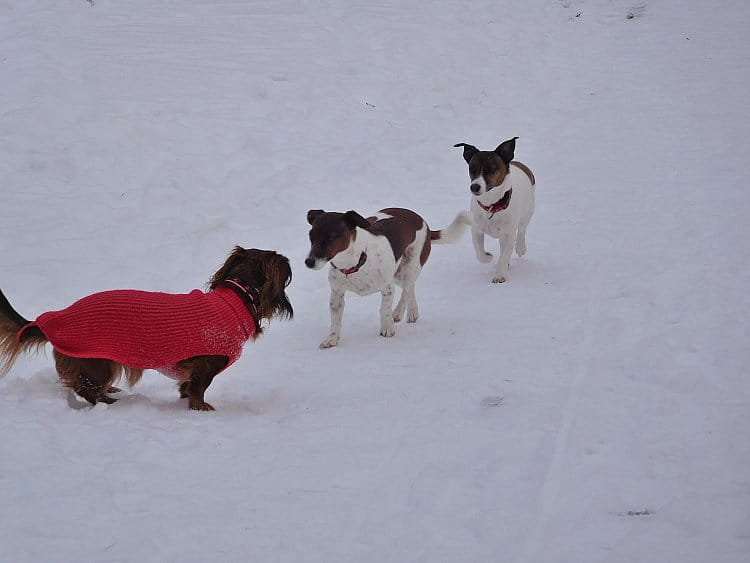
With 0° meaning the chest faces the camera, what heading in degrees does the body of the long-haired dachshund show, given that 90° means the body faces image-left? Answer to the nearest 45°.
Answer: approximately 270°

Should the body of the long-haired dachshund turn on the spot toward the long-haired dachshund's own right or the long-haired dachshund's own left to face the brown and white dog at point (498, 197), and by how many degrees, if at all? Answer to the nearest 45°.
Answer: approximately 45° to the long-haired dachshund's own left

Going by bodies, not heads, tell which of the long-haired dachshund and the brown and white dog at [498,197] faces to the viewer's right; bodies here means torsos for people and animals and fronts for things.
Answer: the long-haired dachshund

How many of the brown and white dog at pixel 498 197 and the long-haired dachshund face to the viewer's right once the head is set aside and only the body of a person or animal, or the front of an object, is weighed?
1

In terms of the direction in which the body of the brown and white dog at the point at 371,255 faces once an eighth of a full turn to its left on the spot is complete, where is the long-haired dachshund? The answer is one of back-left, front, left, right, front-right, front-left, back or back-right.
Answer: front-right

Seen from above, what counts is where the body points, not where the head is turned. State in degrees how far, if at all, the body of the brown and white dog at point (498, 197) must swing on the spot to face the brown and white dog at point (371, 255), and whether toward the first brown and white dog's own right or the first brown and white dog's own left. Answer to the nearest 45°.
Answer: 0° — it already faces it

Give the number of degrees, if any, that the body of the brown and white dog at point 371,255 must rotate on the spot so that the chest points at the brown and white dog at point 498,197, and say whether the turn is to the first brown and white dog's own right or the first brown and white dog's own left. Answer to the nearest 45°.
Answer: approximately 180°

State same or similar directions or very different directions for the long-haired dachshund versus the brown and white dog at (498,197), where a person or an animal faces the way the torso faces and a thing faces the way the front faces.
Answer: very different directions
